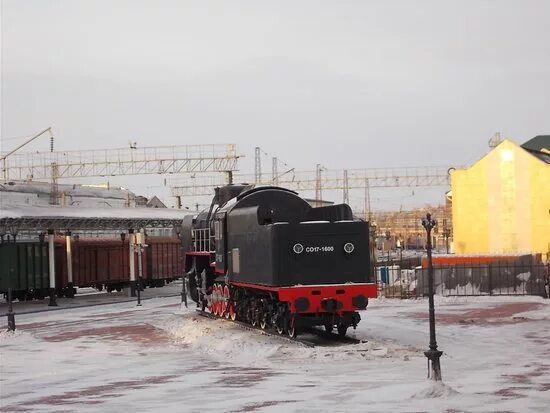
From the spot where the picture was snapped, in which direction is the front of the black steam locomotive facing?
facing away from the viewer and to the left of the viewer

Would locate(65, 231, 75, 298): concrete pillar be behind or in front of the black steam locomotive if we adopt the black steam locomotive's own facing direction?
in front

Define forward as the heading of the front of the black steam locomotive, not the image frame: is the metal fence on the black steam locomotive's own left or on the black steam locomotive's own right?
on the black steam locomotive's own right

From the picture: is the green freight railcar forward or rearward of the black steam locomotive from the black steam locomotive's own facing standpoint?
forward

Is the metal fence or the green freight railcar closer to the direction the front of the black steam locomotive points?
the green freight railcar
